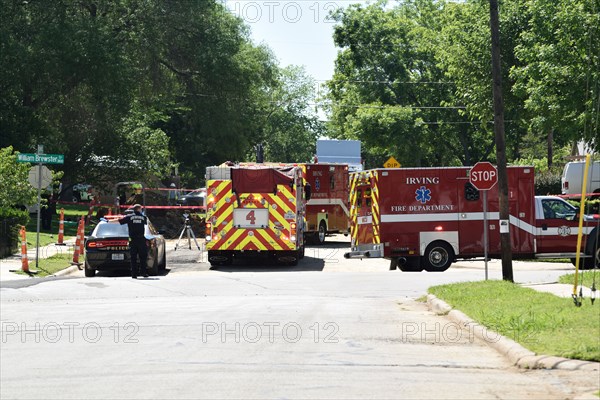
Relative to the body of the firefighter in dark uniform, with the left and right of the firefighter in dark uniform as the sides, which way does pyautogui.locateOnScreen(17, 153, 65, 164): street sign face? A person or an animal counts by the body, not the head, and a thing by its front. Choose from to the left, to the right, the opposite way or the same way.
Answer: the opposite way

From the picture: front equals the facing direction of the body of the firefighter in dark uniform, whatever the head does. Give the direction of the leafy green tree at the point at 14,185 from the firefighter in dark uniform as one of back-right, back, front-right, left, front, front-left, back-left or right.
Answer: front-left

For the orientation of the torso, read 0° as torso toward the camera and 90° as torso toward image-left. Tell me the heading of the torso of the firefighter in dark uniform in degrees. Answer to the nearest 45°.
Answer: approximately 180°

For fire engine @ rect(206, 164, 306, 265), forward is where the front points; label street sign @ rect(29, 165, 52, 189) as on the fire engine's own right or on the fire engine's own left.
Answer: on the fire engine's own left

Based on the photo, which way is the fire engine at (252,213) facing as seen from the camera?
away from the camera

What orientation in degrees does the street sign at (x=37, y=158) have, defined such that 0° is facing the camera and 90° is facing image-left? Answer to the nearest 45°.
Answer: approximately 0°

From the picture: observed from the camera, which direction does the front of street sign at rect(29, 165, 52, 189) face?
facing away from the viewer

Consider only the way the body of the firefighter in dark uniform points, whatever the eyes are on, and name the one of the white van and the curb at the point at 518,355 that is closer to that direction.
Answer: the white van
